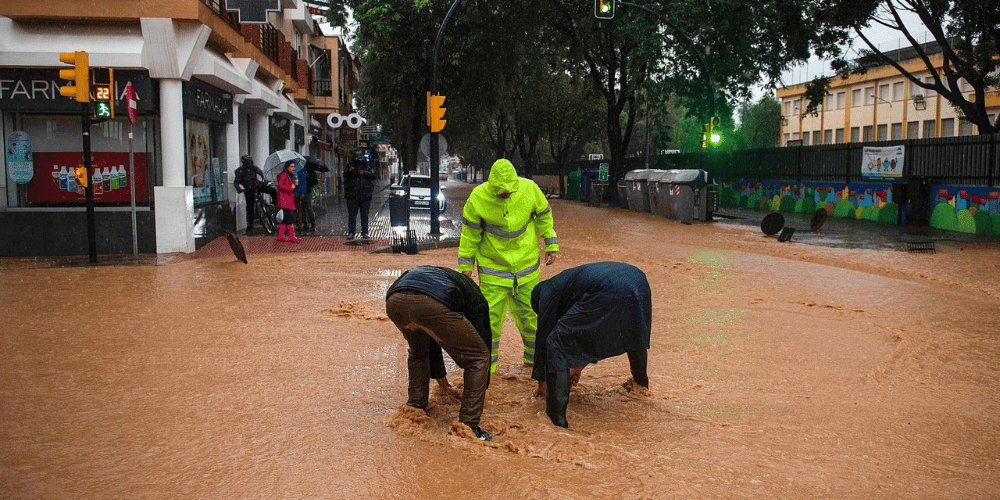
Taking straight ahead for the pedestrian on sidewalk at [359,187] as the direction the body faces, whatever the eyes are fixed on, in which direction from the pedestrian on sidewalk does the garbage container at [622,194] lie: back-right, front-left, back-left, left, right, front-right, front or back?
back-left

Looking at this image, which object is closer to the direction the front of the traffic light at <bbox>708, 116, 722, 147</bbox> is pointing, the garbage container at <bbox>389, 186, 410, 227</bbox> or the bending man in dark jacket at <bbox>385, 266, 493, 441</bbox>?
the bending man in dark jacket

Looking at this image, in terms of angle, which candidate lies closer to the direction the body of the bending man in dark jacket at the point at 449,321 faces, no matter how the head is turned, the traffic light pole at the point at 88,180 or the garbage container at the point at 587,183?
the garbage container

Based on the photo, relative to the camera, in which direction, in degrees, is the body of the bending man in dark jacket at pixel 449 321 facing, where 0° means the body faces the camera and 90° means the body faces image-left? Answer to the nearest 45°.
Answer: approximately 225°

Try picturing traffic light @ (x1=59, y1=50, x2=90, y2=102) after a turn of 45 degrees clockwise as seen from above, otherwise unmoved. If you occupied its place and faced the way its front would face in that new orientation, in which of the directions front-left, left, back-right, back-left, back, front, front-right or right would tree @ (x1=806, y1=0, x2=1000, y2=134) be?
back-right

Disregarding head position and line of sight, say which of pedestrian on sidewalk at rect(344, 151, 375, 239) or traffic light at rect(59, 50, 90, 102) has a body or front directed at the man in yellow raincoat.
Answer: the pedestrian on sidewalk

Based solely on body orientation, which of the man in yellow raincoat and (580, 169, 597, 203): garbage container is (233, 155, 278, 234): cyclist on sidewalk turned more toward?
the man in yellow raincoat
